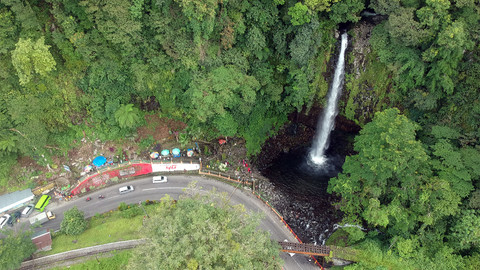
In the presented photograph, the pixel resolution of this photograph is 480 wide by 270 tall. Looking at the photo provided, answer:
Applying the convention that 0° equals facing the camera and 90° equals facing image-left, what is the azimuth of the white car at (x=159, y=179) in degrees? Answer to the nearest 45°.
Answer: approximately 270°

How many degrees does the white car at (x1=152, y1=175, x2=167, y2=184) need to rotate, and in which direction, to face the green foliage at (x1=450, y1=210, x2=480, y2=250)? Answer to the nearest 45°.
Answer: approximately 45° to its right

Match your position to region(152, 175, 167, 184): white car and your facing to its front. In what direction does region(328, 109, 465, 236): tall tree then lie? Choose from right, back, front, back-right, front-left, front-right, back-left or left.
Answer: front-right

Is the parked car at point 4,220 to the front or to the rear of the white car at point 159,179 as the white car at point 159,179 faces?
to the rear

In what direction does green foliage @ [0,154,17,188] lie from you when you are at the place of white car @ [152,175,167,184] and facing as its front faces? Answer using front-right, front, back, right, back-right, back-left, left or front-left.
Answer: back

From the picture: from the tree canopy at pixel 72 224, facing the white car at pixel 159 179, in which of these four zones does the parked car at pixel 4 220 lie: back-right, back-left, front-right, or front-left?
back-left
